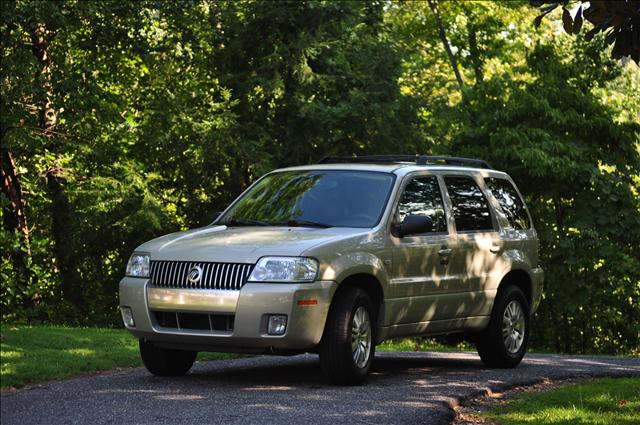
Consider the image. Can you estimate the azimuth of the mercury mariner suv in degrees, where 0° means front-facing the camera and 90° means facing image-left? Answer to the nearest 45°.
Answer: approximately 45°

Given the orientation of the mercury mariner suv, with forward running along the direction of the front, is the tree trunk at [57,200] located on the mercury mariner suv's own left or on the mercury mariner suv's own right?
on the mercury mariner suv's own right

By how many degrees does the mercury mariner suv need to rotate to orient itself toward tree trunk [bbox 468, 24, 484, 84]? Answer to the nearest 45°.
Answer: approximately 135° to its right

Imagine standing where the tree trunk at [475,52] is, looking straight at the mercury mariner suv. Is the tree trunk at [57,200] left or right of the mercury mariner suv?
right
